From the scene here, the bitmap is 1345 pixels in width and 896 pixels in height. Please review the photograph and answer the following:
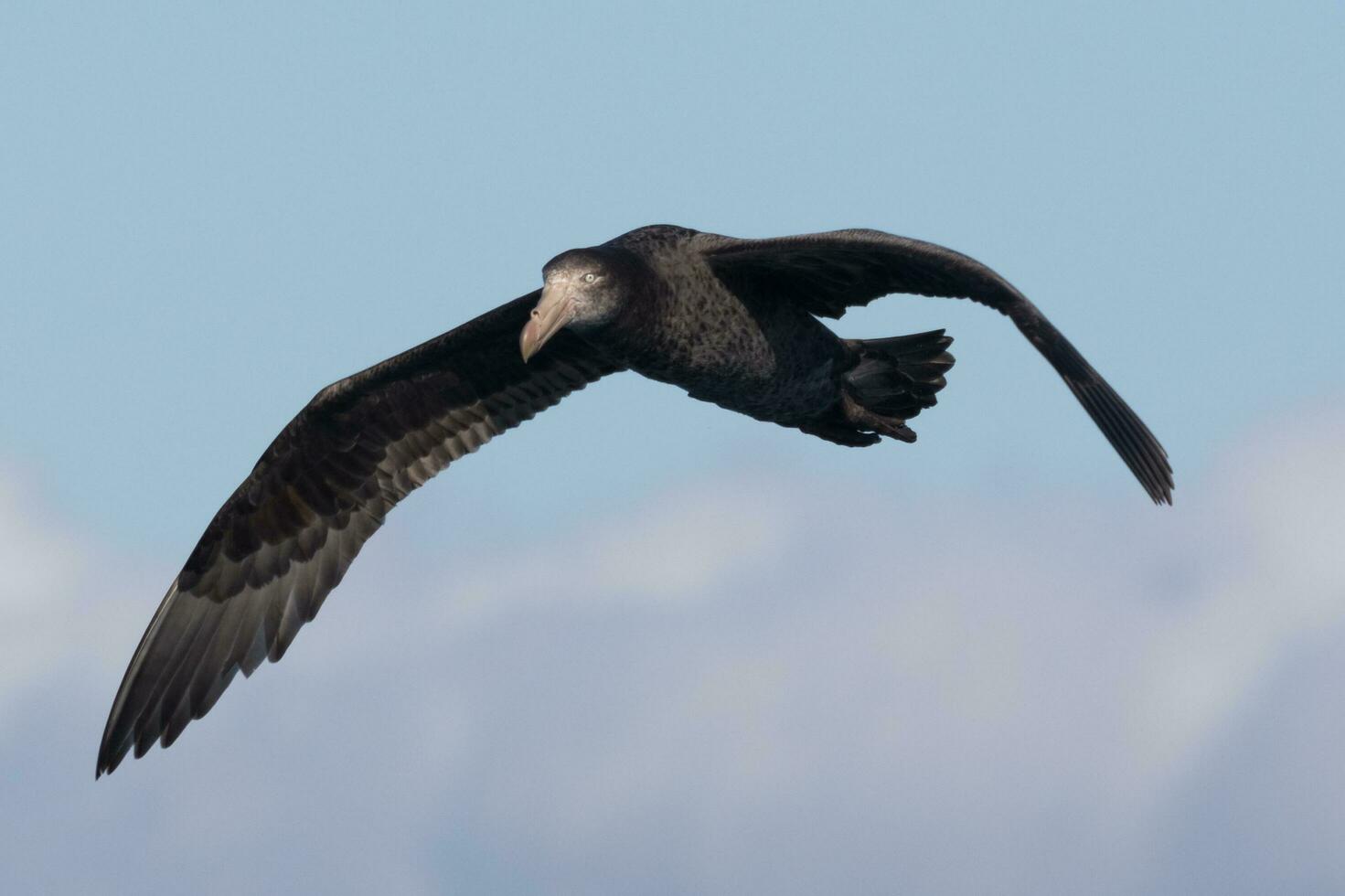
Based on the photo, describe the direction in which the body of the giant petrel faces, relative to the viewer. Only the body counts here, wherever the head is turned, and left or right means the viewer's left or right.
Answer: facing the viewer and to the left of the viewer
